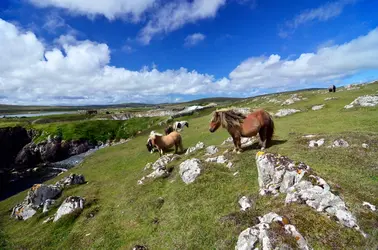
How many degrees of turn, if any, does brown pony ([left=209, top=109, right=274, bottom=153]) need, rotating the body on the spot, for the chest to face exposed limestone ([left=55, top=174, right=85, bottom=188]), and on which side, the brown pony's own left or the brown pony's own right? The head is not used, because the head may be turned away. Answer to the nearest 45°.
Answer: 0° — it already faces it

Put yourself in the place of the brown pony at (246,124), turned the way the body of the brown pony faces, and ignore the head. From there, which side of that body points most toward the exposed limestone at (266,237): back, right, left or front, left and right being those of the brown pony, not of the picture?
left

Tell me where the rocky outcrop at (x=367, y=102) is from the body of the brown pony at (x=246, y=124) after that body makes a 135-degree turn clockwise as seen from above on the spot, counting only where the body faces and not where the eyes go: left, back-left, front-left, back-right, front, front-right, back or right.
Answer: front

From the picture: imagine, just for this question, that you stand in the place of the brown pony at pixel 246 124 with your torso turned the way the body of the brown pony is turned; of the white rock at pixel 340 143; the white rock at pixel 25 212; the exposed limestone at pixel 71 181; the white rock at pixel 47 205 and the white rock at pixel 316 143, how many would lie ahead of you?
3

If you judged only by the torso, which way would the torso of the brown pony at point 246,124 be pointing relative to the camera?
to the viewer's left

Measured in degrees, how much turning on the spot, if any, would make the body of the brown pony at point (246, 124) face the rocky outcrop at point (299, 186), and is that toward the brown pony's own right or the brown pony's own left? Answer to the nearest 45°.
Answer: approximately 90° to the brown pony's own left

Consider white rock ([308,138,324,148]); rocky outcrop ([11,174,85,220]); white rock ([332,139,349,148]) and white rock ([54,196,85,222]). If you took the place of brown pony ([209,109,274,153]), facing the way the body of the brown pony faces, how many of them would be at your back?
2

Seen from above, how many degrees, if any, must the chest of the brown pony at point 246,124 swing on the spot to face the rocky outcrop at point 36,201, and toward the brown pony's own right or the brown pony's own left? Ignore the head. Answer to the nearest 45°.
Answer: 0° — it already faces it

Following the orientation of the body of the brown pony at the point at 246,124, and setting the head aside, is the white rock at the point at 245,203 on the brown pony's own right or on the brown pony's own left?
on the brown pony's own left

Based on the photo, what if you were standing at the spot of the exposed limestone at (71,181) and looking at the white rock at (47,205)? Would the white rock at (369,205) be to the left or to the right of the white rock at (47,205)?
left

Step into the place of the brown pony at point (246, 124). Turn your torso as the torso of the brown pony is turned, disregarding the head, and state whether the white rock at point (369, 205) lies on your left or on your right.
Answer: on your left

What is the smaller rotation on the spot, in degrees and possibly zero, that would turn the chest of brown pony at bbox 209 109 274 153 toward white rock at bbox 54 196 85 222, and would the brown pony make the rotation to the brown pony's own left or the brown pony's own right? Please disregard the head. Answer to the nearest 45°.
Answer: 0° — it already faces it
